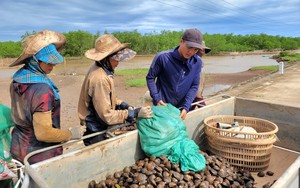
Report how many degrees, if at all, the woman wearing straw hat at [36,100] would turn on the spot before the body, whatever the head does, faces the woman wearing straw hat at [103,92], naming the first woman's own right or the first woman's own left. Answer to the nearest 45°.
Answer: approximately 45° to the first woman's own left

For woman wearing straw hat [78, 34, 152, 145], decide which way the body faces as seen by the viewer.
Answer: to the viewer's right

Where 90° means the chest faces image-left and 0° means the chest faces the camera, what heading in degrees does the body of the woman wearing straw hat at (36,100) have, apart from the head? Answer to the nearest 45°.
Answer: approximately 270°

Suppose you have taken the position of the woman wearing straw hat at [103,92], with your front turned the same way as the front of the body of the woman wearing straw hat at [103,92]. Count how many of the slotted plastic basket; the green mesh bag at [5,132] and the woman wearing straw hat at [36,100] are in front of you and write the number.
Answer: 1

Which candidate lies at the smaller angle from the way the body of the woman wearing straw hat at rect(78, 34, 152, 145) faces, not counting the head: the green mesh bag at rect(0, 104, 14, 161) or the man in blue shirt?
the man in blue shirt

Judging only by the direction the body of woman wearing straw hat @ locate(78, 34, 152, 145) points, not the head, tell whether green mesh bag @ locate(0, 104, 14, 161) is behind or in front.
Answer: behind

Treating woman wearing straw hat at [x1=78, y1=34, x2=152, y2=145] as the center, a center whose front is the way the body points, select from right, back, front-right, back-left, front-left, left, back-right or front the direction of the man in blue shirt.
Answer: front-left

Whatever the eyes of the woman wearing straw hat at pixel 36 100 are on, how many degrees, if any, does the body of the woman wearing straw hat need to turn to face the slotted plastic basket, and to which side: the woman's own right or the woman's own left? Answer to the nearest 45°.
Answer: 0° — they already face it

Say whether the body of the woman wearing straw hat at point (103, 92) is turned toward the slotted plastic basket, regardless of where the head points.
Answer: yes

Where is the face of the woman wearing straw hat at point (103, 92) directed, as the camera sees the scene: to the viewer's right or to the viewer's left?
to the viewer's right

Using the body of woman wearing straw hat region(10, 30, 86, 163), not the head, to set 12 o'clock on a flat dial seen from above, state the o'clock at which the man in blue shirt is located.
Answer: The man in blue shirt is roughly at 11 o'clock from the woman wearing straw hat.

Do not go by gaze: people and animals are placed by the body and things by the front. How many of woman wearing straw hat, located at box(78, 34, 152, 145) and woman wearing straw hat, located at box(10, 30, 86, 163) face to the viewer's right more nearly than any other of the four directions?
2
